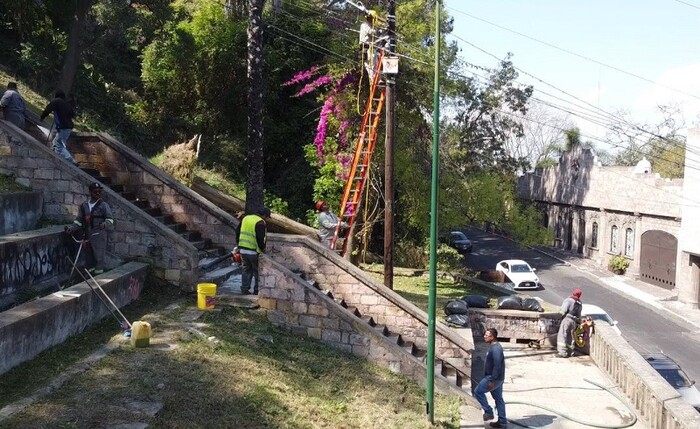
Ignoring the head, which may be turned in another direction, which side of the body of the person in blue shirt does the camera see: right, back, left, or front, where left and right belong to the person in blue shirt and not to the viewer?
left

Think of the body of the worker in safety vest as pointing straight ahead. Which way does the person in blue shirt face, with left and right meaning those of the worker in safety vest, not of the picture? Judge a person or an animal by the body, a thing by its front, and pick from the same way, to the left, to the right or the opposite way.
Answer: to the left

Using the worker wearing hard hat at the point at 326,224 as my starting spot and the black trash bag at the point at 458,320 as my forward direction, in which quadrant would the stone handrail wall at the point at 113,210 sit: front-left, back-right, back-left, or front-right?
back-right

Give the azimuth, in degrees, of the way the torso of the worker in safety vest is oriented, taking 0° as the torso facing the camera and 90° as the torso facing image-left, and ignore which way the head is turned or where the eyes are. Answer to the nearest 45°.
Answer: approximately 225°

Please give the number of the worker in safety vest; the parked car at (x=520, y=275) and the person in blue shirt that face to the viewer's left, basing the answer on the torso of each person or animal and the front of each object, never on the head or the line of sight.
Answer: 1

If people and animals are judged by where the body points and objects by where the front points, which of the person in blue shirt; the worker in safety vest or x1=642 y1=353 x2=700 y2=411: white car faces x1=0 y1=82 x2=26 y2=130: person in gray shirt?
the person in blue shirt

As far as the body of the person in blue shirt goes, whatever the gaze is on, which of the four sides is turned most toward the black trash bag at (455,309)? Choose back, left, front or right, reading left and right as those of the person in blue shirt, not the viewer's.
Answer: right
